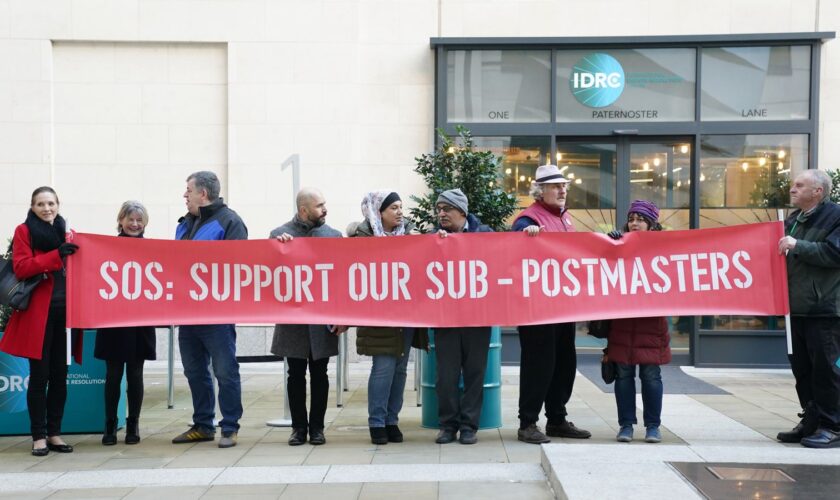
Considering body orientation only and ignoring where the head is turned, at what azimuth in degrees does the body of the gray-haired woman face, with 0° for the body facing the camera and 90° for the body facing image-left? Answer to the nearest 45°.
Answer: approximately 0°

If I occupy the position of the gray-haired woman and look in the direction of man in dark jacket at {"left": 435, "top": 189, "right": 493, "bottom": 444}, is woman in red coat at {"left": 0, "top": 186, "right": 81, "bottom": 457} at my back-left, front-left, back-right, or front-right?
back-right

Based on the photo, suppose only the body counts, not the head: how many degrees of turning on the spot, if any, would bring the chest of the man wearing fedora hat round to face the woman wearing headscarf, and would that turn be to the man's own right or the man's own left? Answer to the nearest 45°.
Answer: approximately 135° to the man's own right

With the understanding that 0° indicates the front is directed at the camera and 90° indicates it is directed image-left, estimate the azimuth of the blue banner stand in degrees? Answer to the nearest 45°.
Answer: approximately 0°

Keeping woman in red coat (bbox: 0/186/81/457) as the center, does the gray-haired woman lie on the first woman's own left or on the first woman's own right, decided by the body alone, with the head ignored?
on the first woman's own left

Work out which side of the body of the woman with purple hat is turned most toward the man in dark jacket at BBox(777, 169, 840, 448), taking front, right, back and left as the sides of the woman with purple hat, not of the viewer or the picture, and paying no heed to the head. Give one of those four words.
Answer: left

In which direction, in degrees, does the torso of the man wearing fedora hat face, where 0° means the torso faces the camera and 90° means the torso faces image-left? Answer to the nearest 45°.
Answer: approximately 315°

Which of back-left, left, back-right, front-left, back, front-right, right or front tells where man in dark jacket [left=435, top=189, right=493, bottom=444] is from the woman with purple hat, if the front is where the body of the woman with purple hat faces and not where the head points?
right

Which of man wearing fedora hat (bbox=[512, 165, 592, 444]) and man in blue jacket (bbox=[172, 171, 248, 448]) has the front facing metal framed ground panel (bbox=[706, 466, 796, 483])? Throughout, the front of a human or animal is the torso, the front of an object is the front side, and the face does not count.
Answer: the man wearing fedora hat

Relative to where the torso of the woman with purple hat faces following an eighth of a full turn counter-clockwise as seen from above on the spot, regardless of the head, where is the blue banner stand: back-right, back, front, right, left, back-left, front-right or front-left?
back-right

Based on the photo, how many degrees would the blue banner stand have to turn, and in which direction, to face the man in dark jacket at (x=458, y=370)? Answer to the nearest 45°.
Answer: approximately 45° to its left

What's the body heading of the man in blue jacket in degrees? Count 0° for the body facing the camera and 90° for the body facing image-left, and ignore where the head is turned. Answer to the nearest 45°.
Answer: approximately 45°

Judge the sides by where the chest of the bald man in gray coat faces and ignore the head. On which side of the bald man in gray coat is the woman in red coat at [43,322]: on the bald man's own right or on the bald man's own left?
on the bald man's own right
